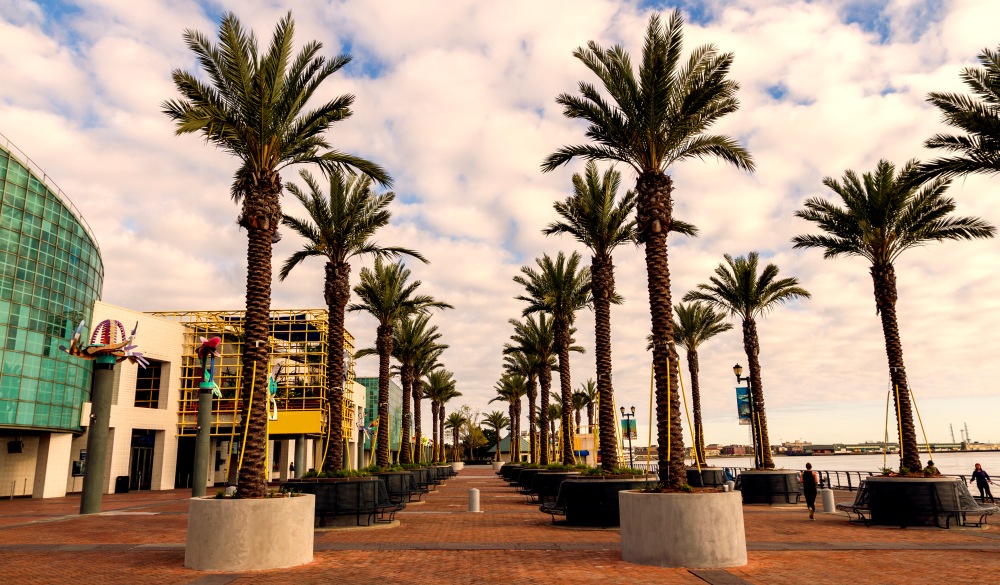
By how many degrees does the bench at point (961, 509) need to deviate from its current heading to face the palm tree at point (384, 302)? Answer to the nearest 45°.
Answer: approximately 180°

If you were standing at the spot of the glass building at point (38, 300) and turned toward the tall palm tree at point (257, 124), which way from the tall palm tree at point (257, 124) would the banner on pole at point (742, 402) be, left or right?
left

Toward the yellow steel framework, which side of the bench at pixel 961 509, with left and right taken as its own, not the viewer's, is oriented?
back

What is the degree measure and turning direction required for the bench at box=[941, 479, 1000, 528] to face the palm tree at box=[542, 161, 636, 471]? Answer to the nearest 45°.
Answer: approximately 180°

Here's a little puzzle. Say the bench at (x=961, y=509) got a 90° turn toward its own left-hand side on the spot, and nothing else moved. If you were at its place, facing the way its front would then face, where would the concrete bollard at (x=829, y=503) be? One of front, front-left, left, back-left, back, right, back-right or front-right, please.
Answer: front-left

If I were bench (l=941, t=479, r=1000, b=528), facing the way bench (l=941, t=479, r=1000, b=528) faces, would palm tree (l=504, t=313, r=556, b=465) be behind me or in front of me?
behind

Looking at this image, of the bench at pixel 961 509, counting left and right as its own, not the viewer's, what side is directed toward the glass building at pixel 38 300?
back

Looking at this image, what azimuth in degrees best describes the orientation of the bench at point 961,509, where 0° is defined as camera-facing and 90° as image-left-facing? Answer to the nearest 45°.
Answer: approximately 270°

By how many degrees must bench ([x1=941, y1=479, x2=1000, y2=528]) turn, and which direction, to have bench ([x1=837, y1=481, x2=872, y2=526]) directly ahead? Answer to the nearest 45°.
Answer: approximately 180°

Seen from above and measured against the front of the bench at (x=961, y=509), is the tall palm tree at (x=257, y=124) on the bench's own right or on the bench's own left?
on the bench's own right
